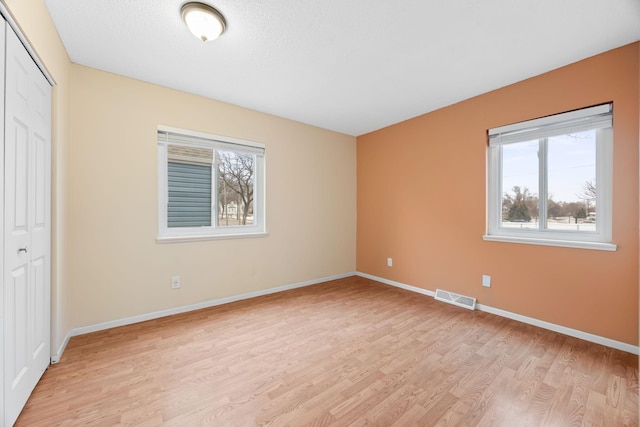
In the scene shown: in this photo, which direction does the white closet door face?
to the viewer's right
